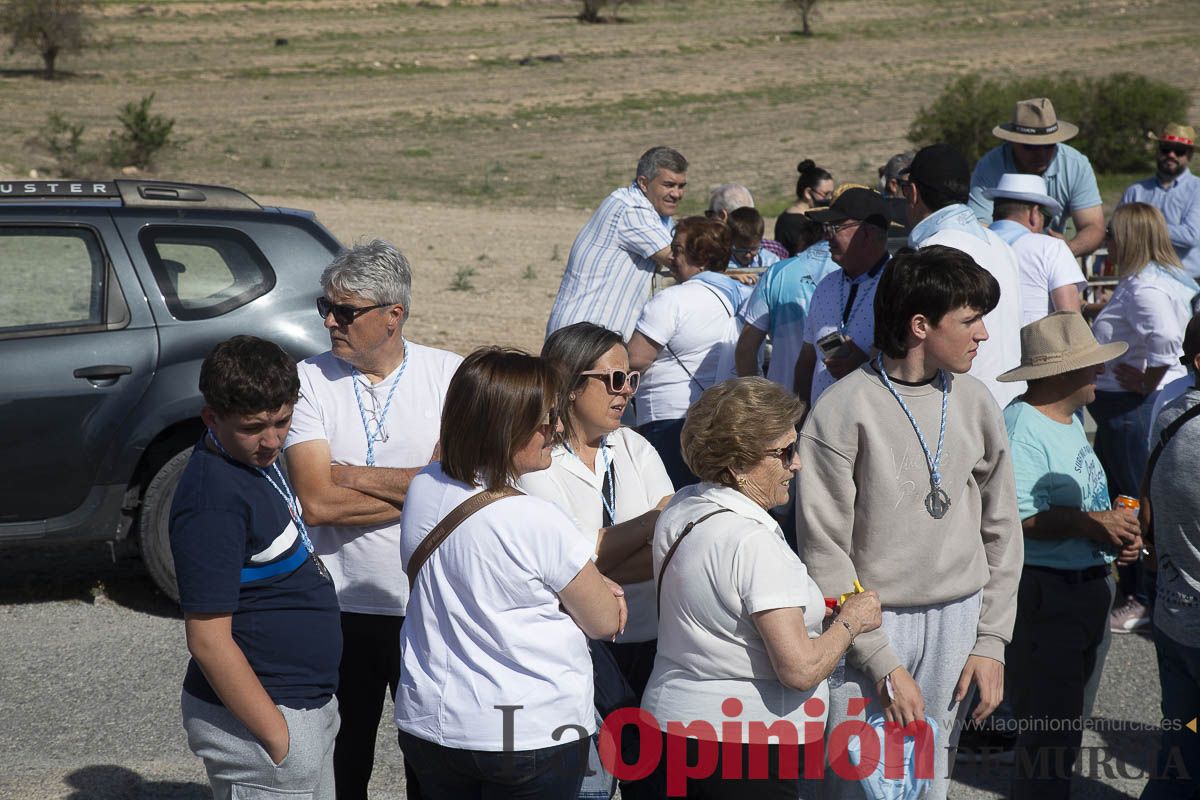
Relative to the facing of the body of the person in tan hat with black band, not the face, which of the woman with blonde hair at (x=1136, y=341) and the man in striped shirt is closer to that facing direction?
the woman with blonde hair

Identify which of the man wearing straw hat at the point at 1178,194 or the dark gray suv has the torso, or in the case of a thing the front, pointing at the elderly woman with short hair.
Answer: the man wearing straw hat

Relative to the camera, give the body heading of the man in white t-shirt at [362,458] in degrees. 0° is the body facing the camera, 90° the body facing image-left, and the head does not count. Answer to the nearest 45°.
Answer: approximately 0°

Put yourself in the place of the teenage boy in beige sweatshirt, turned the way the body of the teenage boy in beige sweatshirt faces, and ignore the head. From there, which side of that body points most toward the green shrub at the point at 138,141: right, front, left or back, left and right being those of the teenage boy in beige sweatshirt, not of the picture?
back

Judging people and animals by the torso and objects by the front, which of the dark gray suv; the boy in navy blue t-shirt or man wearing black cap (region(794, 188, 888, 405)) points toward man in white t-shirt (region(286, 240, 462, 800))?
the man wearing black cap

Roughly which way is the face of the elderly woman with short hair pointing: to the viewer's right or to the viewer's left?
to the viewer's right

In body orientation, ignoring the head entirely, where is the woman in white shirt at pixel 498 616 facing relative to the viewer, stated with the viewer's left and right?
facing away from the viewer and to the right of the viewer

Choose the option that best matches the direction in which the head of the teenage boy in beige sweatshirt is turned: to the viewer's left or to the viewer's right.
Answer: to the viewer's right

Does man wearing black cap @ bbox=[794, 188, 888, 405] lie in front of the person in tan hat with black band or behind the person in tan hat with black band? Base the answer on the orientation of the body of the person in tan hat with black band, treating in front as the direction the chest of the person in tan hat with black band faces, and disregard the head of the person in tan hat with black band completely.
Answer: in front

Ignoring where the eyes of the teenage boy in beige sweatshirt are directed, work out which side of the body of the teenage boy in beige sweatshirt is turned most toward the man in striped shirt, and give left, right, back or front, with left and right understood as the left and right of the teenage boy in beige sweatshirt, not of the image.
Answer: back

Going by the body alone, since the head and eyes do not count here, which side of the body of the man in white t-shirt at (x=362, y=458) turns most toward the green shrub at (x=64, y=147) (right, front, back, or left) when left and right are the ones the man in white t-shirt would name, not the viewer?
back

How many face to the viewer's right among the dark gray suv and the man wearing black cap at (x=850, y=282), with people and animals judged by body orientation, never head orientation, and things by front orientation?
0

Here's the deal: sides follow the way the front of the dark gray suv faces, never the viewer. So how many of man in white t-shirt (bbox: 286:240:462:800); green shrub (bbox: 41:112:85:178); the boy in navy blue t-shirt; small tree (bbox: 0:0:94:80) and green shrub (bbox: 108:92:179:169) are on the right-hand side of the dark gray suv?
3

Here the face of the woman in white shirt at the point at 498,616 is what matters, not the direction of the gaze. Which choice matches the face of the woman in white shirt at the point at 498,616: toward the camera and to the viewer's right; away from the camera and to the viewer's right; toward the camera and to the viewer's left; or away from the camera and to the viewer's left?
away from the camera and to the viewer's right
